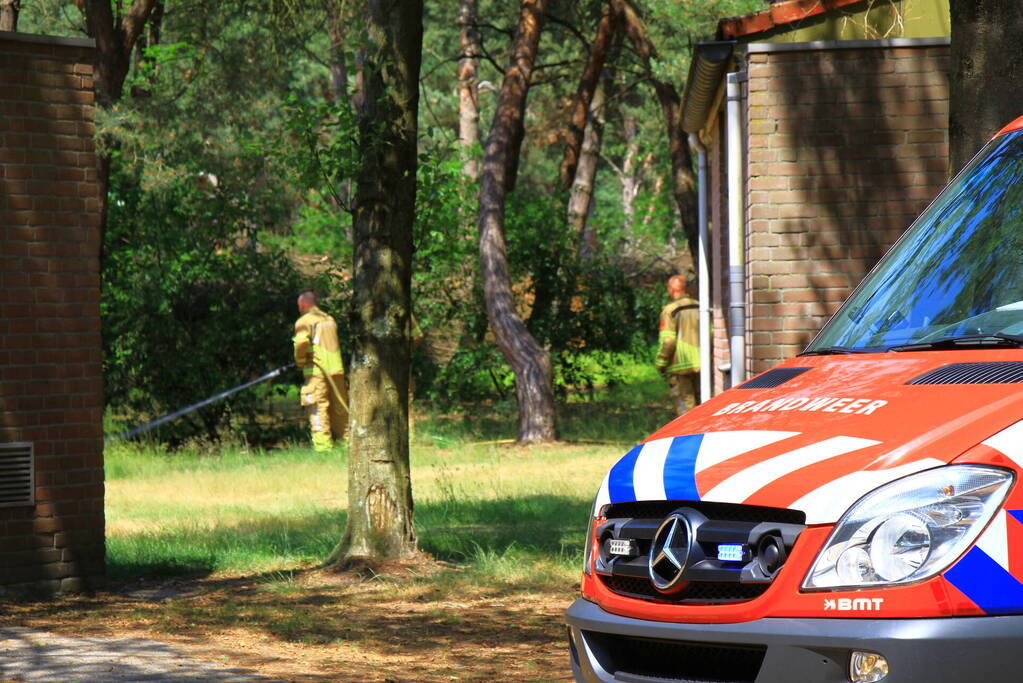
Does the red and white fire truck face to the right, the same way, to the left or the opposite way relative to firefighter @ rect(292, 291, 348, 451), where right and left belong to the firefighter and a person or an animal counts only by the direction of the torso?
to the left

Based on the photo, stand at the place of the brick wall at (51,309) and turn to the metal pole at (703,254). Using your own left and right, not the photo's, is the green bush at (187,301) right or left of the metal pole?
left

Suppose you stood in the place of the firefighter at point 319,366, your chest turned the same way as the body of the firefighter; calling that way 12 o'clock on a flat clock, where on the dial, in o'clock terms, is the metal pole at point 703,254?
The metal pole is roughly at 6 o'clock from the firefighter.

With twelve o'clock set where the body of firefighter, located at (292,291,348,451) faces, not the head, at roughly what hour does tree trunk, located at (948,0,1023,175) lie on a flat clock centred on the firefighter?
The tree trunk is roughly at 7 o'clock from the firefighter.

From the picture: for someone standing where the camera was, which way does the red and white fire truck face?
facing the viewer and to the left of the viewer

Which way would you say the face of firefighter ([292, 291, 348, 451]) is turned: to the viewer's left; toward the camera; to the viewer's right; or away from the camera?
to the viewer's left

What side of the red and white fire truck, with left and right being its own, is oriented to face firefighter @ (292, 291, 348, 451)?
right

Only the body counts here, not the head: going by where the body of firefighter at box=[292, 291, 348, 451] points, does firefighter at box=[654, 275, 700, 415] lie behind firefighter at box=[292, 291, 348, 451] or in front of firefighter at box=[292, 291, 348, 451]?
behind

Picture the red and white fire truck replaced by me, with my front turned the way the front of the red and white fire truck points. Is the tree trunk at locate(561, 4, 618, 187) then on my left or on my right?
on my right

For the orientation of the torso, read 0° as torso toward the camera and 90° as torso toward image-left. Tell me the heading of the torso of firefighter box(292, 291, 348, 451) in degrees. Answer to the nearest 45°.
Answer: approximately 135°

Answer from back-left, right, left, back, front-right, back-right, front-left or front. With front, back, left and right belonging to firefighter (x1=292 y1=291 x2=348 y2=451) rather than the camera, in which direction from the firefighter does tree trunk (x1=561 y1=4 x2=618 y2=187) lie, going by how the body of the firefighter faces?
right

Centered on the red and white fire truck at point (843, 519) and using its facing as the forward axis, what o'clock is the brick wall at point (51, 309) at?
The brick wall is roughly at 3 o'clock from the red and white fire truck.

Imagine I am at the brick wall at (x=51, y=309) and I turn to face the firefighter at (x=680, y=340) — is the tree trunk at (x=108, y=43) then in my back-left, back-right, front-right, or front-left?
front-left

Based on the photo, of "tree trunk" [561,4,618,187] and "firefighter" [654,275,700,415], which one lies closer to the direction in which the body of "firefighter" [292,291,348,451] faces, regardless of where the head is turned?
the tree trunk
